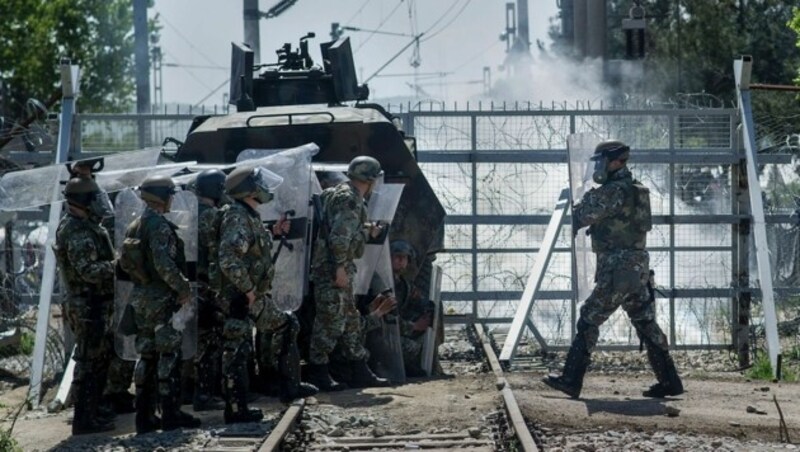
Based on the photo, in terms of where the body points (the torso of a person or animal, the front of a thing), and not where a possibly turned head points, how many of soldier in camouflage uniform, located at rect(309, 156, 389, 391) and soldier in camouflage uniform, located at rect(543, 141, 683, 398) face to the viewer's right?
1

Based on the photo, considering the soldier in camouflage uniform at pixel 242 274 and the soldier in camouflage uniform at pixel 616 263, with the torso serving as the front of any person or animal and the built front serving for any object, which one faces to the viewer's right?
the soldier in camouflage uniform at pixel 242 274

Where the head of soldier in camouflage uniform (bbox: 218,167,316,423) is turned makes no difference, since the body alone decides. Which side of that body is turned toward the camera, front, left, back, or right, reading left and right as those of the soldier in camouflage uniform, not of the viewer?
right

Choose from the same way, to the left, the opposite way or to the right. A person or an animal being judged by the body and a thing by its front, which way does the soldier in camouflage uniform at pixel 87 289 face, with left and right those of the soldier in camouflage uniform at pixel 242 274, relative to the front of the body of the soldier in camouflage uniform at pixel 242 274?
the same way

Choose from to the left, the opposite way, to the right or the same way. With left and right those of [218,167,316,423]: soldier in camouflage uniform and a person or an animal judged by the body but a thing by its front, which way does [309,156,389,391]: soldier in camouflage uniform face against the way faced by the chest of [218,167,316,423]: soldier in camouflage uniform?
the same way

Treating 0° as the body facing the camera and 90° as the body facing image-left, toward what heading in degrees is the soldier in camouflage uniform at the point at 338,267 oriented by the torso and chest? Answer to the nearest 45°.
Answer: approximately 270°

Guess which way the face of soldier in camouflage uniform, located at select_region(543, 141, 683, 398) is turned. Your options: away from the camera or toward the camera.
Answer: toward the camera

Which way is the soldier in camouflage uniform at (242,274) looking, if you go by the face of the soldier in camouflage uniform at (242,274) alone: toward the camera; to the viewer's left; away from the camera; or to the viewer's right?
to the viewer's right

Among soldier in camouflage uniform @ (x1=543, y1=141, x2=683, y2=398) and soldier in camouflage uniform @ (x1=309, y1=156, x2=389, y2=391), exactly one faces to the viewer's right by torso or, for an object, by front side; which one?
soldier in camouflage uniform @ (x1=309, y1=156, x2=389, y2=391)

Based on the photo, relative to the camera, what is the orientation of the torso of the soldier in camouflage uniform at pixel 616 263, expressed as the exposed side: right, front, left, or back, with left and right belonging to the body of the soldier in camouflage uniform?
left

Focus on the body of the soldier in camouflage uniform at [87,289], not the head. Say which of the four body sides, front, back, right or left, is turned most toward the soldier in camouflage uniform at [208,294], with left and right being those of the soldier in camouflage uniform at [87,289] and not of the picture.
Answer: front

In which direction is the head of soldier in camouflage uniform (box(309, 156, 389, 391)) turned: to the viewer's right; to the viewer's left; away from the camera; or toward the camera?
to the viewer's right

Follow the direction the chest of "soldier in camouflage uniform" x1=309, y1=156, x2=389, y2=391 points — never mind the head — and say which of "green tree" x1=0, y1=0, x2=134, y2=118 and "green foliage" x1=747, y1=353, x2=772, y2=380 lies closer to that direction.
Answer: the green foliage

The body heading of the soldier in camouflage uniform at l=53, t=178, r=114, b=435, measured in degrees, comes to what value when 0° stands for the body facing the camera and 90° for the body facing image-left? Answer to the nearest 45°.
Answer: approximately 270°

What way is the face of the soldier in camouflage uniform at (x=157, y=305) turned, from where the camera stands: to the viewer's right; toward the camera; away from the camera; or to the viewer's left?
to the viewer's right
